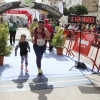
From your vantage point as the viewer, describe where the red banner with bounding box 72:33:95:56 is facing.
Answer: facing the viewer

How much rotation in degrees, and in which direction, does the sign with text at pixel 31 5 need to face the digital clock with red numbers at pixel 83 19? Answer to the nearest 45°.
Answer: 0° — it already faces it

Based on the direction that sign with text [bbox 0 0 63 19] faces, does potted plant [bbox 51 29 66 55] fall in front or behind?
in front

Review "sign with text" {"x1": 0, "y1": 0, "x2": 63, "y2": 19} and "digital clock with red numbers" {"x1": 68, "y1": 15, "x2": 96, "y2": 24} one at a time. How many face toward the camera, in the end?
2

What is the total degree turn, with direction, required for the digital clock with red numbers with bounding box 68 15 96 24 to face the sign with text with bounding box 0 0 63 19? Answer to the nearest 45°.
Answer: approximately 135° to its right

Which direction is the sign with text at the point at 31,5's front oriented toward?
toward the camera

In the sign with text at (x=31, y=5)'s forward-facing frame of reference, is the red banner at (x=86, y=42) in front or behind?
in front
